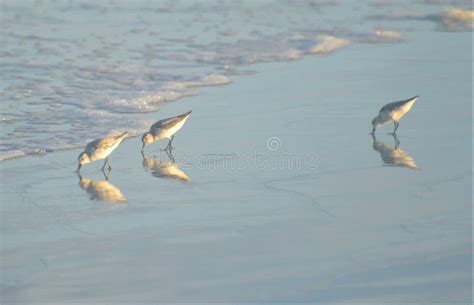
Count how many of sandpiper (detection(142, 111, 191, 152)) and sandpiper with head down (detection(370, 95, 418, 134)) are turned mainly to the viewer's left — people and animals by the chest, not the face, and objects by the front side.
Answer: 2

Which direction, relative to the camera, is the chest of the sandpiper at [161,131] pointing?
to the viewer's left

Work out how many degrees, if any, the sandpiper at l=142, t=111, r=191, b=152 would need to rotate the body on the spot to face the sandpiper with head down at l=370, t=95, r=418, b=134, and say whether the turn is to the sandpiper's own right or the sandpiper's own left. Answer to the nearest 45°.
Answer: approximately 180°

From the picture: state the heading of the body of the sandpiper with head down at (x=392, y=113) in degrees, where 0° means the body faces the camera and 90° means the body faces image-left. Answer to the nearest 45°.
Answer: approximately 90°

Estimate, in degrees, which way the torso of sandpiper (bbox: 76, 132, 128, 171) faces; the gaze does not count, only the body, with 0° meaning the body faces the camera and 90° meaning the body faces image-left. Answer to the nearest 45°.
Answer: approximately 90°

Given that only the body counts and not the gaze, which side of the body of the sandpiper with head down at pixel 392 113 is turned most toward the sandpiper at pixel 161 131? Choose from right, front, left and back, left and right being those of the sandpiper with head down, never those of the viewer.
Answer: front
